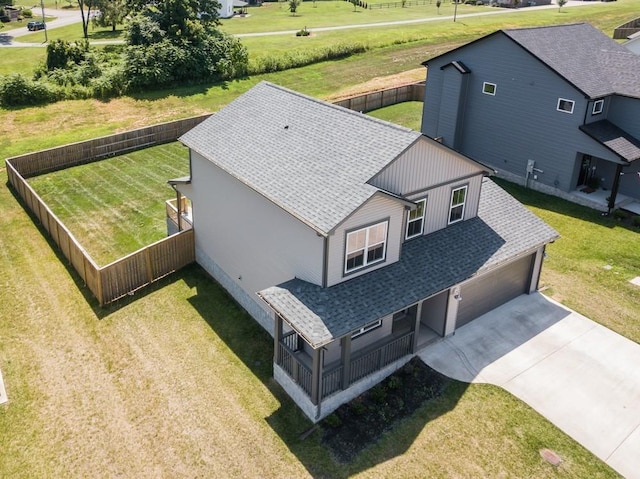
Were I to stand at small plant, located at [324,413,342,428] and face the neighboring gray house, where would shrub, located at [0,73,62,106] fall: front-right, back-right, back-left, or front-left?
front-left

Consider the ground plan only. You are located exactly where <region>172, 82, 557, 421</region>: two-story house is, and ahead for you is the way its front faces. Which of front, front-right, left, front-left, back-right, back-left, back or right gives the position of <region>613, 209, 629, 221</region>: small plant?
left

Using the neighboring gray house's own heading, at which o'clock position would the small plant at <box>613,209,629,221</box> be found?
The small plant is roughly at 12 o'clock from the neighboring gray house.

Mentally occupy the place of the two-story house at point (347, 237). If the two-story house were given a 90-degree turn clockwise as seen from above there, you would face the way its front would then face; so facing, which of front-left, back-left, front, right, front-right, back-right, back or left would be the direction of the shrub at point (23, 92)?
right

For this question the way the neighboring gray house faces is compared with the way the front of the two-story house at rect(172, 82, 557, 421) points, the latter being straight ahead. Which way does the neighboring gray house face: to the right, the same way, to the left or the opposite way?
the same way

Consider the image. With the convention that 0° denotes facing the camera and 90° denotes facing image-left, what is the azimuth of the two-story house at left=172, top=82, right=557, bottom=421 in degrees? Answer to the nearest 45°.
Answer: approximately 315°

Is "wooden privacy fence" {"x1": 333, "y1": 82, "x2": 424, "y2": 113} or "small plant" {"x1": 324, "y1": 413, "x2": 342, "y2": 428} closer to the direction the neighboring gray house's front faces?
the small plant

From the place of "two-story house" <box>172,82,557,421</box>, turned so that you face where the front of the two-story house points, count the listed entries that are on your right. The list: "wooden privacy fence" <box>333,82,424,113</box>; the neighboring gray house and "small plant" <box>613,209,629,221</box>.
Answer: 0

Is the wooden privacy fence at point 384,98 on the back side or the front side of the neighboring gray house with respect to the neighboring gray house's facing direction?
on the back side

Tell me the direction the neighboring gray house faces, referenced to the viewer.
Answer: facing the viewer and to the right of the viewer

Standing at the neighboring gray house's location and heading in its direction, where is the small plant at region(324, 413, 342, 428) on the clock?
The small plant is roughly at 2 o'clock from the neighboring gray house.

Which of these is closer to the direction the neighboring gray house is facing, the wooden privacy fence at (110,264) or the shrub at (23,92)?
the wooden privacy fence

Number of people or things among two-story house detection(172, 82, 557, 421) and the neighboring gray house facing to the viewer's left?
0
